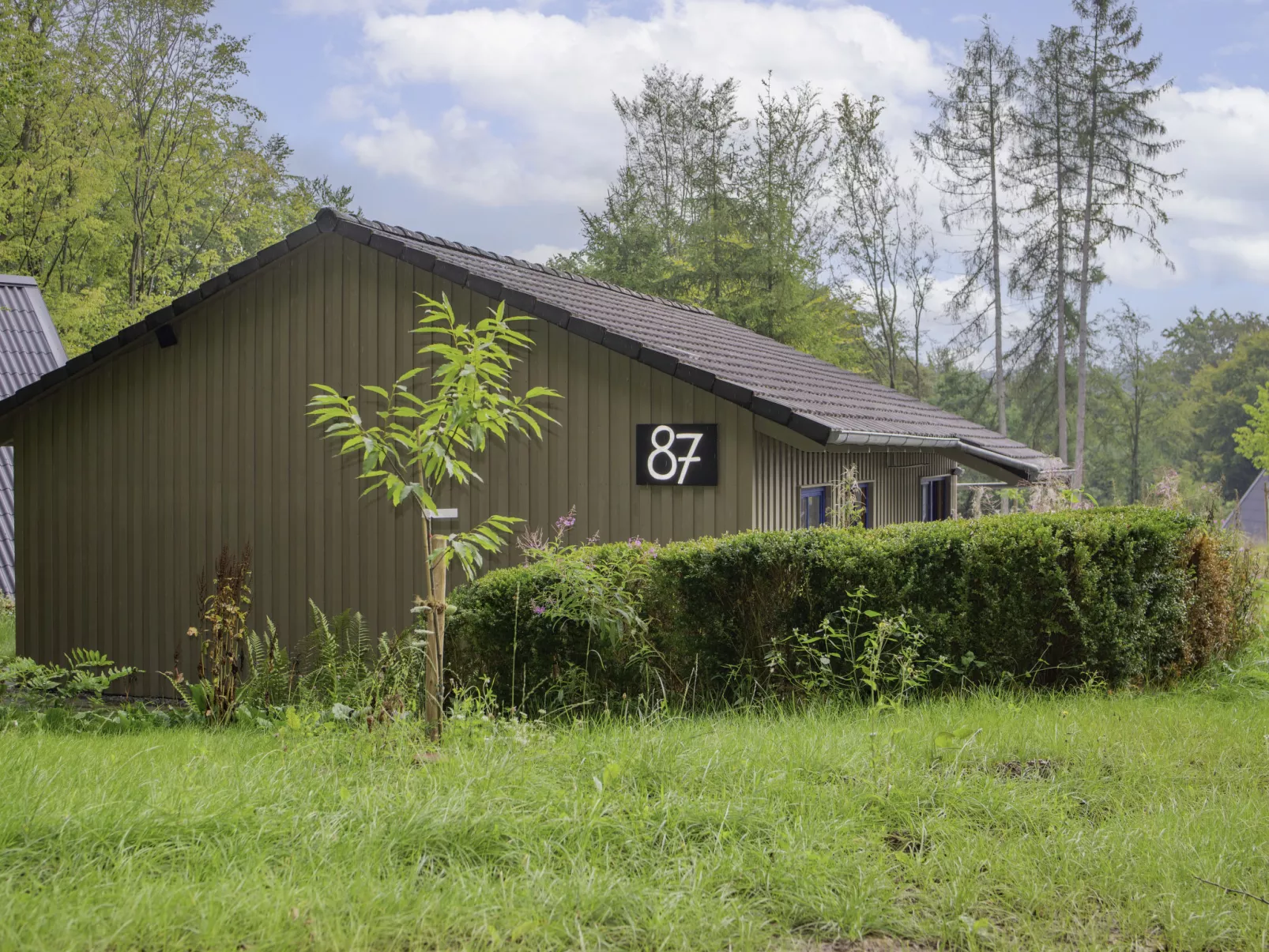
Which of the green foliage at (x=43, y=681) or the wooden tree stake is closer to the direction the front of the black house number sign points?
the wooden tree stake

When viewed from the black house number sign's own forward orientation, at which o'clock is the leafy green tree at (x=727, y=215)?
The leafy green tree is roughly at 6 o'clock from the black house number sign.

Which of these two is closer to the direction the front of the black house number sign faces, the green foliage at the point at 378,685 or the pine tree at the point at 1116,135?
the green foliage

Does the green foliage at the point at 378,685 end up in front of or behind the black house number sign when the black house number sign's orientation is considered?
in front

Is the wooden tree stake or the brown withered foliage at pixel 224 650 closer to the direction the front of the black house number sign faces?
the wooden tree stake

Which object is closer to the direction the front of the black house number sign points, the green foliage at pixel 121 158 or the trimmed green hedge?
the trimmed green hedge

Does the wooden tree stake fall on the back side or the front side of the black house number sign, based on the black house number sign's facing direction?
on the front side

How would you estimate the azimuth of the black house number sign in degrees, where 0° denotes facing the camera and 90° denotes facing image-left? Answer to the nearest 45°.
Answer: approximately 0°

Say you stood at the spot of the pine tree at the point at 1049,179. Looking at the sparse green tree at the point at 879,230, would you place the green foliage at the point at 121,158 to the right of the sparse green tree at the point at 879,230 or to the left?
left

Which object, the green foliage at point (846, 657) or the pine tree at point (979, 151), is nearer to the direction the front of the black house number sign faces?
the green foliage

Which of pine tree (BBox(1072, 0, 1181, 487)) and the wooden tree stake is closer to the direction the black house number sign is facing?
the wooden tree stake

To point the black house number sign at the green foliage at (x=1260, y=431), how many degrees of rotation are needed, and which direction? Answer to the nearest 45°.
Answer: approximately 135° to its left
